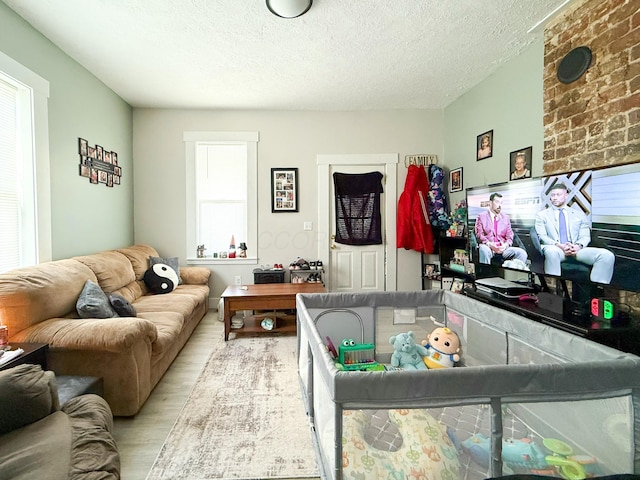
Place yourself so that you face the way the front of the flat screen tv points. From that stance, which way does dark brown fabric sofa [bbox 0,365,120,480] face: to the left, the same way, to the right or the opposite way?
the opposite way

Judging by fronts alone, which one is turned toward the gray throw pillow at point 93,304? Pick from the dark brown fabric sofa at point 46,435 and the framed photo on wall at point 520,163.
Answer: the framed photo on wall

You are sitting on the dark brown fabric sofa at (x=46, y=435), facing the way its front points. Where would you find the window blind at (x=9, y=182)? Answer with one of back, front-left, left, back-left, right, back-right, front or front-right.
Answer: back-left

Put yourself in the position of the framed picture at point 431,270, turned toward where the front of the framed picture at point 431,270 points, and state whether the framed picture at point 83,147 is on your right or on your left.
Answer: on your right

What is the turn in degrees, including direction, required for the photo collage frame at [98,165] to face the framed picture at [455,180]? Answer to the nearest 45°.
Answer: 0° — it already faces it

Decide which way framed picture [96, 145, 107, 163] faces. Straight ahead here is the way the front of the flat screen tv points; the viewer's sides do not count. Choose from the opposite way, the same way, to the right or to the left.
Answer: the opposite way

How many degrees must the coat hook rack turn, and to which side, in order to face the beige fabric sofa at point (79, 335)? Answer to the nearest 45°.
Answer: approximately 45° to its right
